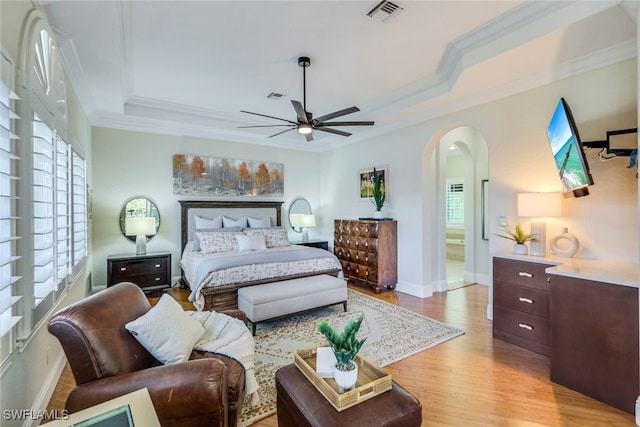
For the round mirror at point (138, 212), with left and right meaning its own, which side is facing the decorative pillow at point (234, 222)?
left

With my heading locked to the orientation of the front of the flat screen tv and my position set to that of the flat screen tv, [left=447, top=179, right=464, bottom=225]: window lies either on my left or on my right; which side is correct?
on my right

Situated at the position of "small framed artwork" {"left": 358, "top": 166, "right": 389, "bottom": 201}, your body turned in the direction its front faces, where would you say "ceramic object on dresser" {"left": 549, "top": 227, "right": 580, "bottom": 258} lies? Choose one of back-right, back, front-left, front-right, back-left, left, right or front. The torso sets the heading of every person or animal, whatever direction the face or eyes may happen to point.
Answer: left

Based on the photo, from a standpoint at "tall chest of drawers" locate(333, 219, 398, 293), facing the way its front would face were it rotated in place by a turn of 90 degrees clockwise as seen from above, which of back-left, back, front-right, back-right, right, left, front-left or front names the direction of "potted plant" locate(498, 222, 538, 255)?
back

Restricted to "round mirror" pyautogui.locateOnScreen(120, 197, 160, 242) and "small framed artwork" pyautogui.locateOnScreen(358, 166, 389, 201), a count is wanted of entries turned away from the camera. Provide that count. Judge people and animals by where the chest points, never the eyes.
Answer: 0

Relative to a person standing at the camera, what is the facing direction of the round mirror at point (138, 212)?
facing the viewer

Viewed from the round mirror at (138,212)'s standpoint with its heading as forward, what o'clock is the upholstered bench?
The upholstered bench is roughly at 11 o'clock from the round mirror.

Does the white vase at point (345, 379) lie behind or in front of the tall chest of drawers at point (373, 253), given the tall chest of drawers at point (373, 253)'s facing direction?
in front

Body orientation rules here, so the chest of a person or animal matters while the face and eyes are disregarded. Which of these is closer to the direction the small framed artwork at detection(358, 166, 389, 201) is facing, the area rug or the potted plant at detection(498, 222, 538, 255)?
the area rug

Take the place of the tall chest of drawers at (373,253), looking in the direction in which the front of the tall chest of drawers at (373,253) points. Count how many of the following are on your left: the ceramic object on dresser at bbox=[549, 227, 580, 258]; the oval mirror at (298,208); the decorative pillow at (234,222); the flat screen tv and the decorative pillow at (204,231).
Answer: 2

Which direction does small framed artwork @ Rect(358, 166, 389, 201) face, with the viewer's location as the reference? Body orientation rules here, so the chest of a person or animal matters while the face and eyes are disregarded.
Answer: facing the viewer and to the left of the viewer

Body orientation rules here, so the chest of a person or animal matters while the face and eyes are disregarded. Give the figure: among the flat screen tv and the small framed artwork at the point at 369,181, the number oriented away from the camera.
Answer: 0

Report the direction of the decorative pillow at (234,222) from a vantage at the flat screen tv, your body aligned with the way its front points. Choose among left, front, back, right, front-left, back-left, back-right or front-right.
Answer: front-right

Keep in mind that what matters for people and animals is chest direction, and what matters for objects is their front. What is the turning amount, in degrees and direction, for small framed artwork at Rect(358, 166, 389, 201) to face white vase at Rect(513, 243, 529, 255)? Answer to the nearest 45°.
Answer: approximately 90° to its left

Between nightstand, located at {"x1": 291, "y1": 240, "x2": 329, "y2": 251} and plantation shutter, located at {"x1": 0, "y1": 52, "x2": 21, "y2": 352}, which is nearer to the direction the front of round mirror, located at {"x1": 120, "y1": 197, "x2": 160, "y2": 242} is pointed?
the plantation shutter

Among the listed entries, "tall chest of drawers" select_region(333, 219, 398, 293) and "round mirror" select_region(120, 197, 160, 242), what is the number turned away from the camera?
0

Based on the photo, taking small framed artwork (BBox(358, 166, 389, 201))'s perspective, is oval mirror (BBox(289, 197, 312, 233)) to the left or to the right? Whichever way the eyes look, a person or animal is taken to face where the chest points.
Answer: on its right

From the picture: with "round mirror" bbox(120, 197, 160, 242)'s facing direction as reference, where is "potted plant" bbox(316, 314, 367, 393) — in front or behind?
in front
